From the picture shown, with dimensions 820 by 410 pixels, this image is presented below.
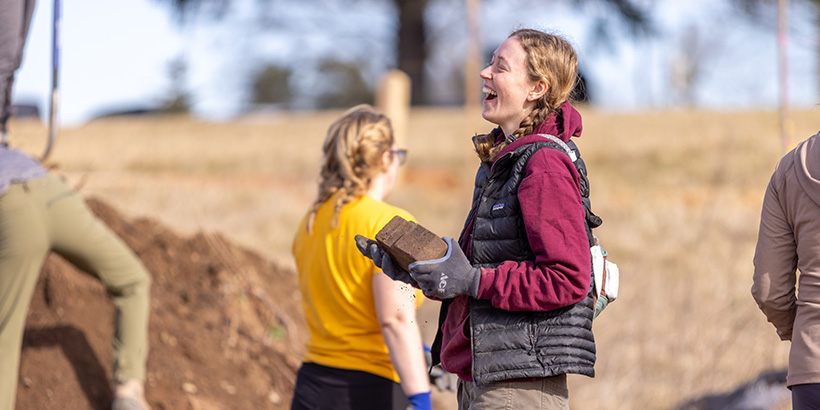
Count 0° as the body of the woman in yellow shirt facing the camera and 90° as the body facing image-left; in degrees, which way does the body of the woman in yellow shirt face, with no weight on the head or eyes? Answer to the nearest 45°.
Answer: approximately 225°

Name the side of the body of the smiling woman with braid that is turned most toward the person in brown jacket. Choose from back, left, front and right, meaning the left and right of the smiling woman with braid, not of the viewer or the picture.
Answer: back

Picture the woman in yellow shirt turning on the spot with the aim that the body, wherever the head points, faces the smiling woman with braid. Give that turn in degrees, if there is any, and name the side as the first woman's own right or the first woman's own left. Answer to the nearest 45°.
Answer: approximately 90° to the first woman's own right

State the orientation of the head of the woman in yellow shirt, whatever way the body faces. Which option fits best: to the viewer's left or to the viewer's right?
to the viewer's right

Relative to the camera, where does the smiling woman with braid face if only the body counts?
to the viewer's left

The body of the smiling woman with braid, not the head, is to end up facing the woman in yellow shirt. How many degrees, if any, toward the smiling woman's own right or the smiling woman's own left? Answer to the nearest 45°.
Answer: approximately 45° to the smiling woman's own right

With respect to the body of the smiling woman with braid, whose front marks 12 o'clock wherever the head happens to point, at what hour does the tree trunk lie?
The tree trunk is roughly at 3 o'clock from the smiling woman with braid.

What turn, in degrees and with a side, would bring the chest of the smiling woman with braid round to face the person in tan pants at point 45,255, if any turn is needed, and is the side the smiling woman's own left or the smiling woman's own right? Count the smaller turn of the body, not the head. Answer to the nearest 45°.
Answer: approximately 45° to the smiling woman's own right

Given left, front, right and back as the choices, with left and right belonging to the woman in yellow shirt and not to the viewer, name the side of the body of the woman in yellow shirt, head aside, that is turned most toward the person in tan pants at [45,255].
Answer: left
